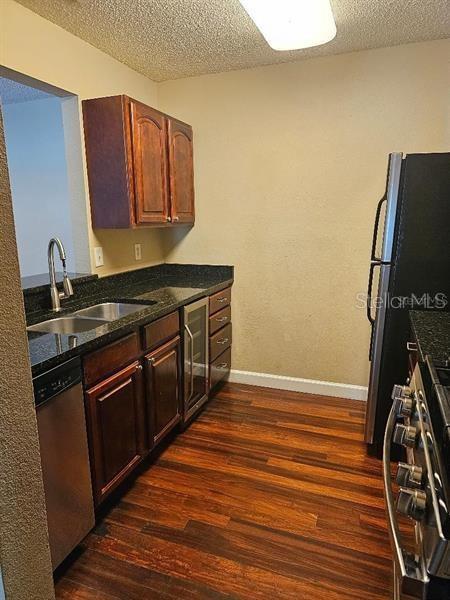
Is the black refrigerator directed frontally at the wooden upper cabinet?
yes

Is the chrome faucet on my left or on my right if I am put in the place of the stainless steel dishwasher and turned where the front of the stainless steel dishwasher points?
on my left

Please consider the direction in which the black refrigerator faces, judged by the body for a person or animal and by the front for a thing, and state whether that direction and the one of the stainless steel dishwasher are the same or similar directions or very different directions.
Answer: very different directions

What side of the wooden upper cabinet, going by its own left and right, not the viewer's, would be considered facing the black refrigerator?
front

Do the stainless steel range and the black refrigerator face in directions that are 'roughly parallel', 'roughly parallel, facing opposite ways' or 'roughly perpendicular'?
roughly parallel

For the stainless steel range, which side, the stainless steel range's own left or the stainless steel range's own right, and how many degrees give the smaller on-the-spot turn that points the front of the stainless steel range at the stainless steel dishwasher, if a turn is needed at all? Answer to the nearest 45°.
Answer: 0° — it already faces it

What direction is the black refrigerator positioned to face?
to the viewer's left

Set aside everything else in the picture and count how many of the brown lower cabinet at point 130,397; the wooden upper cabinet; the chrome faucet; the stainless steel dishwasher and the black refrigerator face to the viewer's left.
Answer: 1

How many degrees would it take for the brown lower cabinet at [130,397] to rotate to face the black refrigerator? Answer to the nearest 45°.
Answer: approximately 45° to its left

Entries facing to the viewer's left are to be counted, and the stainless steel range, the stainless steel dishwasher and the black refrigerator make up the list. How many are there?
2

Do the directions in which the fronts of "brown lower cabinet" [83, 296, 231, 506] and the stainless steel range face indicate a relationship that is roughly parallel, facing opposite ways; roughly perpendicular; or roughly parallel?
roughly parallel, facing opposite ways

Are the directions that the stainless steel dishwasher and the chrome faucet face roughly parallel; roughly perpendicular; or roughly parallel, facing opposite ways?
roughly parallel

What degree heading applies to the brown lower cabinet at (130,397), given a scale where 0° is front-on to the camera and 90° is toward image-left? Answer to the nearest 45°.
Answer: approximately 315°
